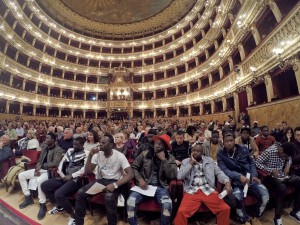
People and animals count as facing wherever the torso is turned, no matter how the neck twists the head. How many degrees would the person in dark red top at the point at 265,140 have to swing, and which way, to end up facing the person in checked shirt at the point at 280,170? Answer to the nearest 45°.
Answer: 0° — they already face them

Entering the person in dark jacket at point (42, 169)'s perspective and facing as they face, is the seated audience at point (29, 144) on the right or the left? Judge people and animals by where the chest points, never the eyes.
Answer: on their right

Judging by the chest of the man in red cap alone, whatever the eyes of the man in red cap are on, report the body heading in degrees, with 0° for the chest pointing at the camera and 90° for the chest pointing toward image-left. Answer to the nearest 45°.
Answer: approximately 0°

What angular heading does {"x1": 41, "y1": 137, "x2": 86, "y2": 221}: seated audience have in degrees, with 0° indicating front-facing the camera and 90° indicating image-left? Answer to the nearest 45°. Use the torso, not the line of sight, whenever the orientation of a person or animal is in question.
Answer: approximately 45°

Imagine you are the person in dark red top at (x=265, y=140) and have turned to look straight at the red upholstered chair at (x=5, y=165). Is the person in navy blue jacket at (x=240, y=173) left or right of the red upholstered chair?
left

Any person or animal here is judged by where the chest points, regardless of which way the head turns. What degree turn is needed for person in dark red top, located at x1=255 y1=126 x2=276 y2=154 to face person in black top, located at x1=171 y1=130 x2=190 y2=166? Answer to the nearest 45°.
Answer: approximately 45° to their right

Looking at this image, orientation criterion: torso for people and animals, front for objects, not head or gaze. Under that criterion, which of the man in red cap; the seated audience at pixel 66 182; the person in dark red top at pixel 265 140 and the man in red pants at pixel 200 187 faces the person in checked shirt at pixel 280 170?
the person in dark red top at pixel 265 140

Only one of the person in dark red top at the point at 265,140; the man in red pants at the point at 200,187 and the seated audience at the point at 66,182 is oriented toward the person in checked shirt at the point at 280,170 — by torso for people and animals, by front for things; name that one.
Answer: the person in dark red top at the point at 265,140

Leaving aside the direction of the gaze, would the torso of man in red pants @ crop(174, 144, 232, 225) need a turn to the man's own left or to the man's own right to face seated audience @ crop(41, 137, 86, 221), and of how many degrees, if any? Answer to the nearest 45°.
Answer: approximately 90° to the man's own right
